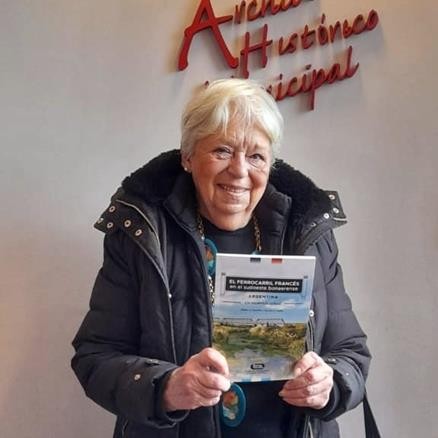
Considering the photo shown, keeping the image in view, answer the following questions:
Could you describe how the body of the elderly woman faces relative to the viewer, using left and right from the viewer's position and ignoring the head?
facing the viewer

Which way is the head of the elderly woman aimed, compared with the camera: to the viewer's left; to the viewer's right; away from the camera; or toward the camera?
toward the camera
